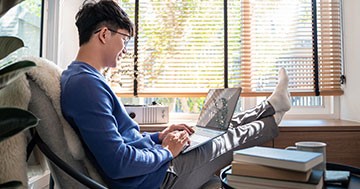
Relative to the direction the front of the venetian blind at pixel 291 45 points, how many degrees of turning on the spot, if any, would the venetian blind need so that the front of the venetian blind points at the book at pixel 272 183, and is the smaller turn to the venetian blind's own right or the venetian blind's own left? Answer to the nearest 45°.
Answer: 0° — it already faces it

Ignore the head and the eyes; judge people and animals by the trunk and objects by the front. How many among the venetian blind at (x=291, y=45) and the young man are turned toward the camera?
1

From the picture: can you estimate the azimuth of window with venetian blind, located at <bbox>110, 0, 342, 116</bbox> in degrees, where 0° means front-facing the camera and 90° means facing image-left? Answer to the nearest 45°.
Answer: approximately 0°

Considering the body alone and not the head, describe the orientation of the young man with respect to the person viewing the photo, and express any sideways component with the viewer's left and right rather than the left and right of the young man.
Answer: facing to the right of the viewer

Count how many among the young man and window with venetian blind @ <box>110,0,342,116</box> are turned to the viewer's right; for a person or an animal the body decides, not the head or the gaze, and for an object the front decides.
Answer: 1

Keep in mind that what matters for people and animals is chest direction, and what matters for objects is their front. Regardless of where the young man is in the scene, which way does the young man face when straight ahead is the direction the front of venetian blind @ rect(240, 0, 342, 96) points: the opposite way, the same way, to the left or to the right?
to the left

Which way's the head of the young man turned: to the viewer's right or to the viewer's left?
to the viewer's right

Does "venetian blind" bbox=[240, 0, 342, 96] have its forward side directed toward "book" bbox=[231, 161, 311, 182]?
yes

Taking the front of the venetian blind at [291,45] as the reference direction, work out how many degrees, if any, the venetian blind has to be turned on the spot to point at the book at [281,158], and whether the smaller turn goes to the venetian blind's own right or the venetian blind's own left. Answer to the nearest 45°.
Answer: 0° — it already faces it
